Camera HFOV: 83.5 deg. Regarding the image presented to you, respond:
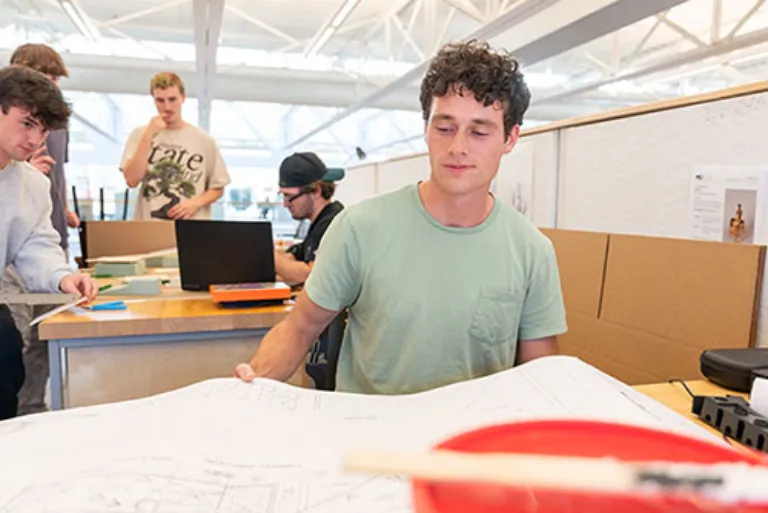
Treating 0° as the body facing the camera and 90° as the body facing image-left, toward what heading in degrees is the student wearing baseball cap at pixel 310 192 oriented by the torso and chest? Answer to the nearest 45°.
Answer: approximately 90°

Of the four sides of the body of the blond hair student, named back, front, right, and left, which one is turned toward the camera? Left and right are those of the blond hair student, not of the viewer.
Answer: front

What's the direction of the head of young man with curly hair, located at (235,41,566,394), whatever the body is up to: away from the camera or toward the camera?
toward the camera

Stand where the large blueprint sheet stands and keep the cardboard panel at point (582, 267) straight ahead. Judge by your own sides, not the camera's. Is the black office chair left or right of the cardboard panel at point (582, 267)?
left

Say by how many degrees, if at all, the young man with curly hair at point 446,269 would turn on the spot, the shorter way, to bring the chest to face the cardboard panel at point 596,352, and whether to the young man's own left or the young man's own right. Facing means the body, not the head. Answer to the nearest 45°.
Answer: approximately 135° to the young man's own left

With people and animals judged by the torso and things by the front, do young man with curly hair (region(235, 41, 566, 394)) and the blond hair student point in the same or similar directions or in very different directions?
same or similar directions

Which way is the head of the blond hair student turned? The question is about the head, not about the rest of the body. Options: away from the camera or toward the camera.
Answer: toward the camera

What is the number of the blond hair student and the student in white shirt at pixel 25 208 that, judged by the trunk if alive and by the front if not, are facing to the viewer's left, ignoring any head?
0

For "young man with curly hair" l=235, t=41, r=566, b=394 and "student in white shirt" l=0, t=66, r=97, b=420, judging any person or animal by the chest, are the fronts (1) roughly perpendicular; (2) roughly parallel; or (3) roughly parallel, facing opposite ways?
roughly perpendicular

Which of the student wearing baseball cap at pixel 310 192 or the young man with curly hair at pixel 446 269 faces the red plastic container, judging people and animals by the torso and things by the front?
the young man with curly hair

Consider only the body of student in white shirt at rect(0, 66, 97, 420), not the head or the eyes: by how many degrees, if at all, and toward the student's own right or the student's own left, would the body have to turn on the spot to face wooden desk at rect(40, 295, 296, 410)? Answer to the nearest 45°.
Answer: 0° — they already face it

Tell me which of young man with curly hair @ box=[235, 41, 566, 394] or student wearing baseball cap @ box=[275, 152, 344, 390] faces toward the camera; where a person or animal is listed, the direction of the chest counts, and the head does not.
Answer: the young man with curly hair

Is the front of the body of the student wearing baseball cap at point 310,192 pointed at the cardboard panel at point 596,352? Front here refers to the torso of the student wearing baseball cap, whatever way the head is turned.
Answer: no

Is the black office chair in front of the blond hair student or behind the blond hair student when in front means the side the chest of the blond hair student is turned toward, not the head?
in front

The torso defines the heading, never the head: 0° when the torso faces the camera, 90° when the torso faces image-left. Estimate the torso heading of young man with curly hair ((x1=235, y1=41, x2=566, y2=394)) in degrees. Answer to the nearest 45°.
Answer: approximately 0°

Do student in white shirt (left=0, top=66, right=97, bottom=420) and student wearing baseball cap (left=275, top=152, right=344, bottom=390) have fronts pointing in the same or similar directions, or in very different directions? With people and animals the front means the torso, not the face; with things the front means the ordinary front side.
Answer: very different directions
